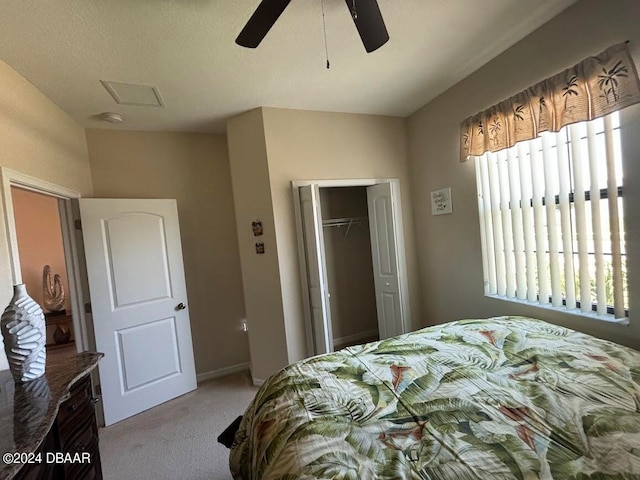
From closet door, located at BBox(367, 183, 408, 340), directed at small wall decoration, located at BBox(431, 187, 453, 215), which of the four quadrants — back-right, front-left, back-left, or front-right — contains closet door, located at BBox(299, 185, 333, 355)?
back-right

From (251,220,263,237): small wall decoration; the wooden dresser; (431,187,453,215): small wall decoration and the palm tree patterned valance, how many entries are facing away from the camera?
0

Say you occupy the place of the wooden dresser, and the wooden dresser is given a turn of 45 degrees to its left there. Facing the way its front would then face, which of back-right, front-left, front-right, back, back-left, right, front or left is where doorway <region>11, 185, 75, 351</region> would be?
left

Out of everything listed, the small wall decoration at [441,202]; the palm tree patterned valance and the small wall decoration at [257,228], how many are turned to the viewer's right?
0

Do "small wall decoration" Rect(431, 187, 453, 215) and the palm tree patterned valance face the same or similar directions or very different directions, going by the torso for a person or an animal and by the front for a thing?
same or similar directions

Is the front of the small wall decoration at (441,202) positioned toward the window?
no

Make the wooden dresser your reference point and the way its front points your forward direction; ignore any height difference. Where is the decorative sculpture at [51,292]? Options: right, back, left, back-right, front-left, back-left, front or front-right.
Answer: back-left

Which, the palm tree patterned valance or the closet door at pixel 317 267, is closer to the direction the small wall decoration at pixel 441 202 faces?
the closet door

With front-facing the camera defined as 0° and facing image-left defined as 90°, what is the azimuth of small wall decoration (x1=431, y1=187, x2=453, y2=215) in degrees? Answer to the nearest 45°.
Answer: approximately 45°

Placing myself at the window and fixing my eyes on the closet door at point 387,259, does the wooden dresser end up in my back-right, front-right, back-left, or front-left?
front-left

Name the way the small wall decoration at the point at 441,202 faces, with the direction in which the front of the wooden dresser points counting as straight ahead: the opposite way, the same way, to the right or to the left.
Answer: the opposite way

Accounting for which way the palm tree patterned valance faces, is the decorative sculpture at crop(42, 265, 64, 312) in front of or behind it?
in front

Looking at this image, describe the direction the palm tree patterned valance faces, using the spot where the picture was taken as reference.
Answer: facing the viewer and to the left of the viewer

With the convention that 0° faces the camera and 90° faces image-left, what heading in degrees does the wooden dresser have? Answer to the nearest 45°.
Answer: approximately 315°

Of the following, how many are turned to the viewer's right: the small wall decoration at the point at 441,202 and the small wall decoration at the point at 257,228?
0

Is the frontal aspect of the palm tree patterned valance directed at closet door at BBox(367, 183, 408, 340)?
no
